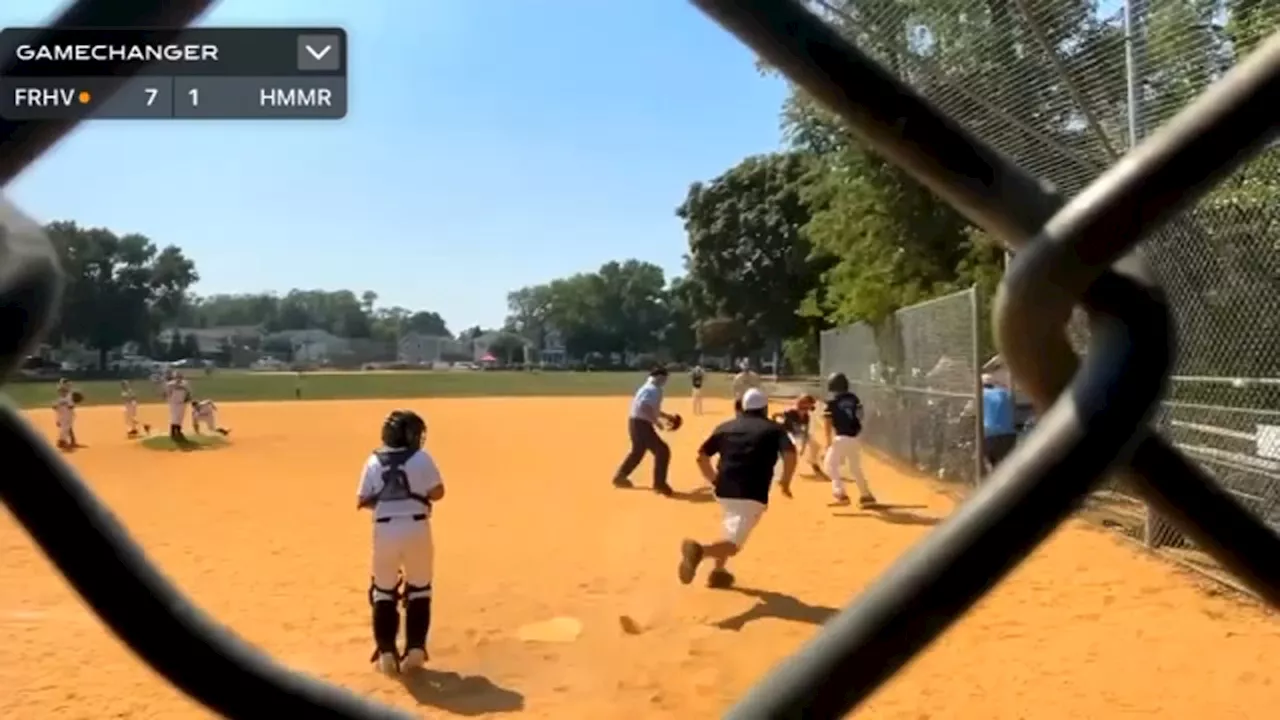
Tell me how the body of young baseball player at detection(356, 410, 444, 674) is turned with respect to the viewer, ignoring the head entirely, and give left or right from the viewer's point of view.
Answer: facing away from the viewer

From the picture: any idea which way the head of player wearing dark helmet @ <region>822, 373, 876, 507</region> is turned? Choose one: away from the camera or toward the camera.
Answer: away from the camera

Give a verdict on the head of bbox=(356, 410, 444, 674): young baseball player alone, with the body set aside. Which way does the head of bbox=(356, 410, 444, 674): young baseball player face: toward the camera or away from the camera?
away from the camera

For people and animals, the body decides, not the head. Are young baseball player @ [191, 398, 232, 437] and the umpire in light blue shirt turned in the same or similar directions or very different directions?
very different directions

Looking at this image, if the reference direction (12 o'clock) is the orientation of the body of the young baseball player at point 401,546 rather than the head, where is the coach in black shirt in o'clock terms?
The coach in black shirt is roughly at 2 o'clock from the young baseball player.

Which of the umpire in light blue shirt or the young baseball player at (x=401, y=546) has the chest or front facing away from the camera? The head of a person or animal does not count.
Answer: the young baseball player

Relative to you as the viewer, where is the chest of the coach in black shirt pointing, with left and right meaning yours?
facing away from the viewer and to the right of the viewer
